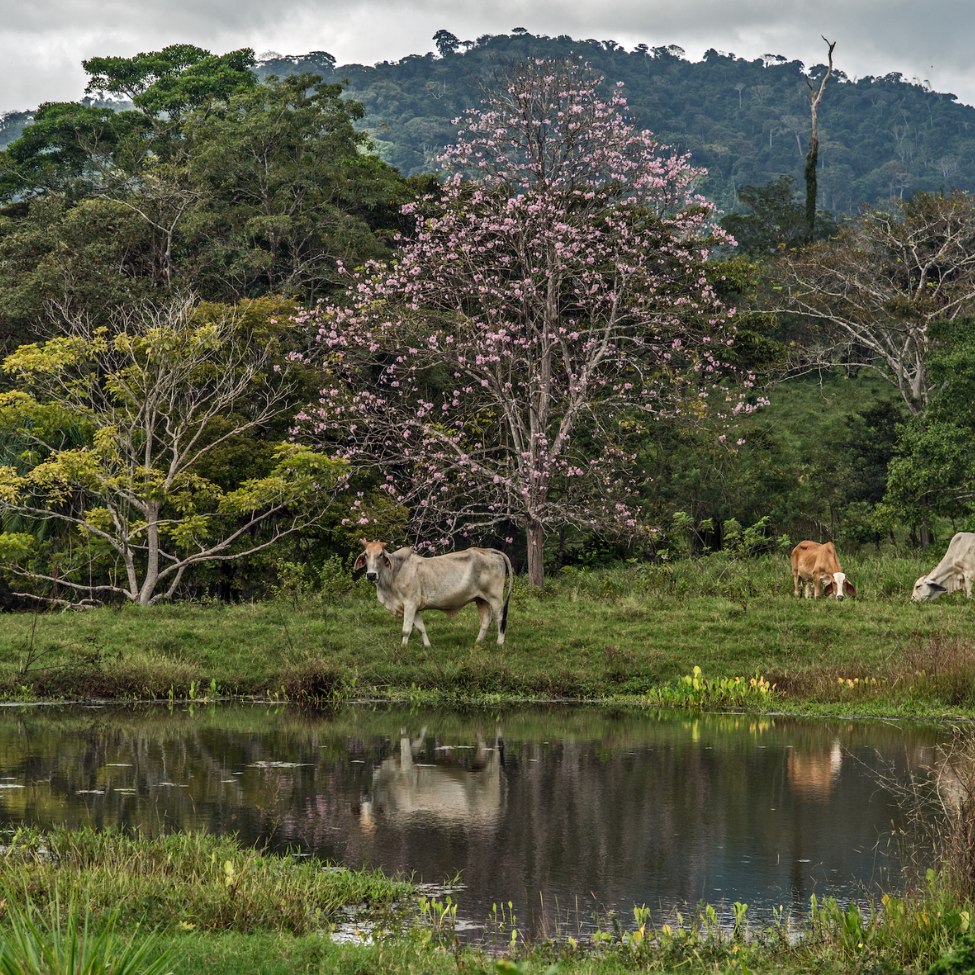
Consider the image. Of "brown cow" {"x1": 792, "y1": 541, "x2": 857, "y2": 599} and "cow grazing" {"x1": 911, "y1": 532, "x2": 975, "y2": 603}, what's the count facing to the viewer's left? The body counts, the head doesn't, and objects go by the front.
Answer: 1

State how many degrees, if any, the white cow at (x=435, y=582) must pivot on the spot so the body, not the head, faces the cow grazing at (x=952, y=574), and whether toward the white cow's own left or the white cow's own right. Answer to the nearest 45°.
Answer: approximately 180°

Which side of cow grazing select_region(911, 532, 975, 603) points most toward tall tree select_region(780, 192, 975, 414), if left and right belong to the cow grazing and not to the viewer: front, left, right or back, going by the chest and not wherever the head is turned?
right

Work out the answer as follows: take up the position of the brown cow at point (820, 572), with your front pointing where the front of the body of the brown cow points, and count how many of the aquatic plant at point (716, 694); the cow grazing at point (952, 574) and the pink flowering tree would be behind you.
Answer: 1

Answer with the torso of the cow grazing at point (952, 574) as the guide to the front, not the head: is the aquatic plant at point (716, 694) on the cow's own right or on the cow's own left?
on the cow's own left

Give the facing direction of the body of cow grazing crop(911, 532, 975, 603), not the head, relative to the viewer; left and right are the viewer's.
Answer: facing to the left of the viewer

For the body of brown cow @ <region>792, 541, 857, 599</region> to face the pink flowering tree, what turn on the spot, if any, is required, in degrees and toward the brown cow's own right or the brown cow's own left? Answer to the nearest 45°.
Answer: approximately 180°

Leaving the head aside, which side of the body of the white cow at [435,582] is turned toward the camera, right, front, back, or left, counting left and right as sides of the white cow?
left

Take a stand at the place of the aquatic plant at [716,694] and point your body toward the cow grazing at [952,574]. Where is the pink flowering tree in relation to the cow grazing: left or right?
left

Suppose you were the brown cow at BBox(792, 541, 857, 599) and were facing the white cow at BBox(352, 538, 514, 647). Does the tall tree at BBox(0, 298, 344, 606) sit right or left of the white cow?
right

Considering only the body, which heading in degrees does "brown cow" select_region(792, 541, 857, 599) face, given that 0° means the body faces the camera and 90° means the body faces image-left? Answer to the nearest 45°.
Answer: approximately 315°

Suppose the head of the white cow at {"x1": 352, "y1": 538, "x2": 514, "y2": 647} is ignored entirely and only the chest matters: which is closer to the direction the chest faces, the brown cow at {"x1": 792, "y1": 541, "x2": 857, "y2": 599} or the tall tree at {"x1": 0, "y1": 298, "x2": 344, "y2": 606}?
the tall tree

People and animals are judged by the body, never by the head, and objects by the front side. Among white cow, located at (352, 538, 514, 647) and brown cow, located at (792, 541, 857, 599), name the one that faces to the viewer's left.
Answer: the white cow
